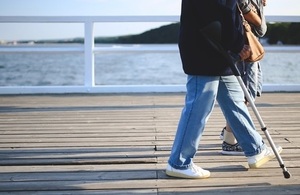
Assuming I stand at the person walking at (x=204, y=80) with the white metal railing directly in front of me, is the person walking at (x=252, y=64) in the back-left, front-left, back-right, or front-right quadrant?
front-right

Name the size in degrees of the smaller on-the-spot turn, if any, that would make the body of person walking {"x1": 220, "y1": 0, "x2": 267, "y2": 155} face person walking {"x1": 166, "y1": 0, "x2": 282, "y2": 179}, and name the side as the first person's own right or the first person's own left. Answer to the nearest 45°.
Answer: approximately 135° to the first person's own right

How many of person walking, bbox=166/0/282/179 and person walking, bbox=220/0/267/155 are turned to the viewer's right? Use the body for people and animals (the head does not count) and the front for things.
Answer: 2

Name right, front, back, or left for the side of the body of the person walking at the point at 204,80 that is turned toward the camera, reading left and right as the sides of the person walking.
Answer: right

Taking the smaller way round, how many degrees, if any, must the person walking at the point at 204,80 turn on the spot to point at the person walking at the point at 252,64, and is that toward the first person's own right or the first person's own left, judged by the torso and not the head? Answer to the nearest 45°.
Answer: approximately 45° to the first person's own left

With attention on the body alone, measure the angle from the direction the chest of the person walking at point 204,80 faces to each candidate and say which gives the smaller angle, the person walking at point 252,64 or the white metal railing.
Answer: the person walking

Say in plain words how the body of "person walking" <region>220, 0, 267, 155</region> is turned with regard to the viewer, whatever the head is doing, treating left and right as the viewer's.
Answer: facing to the right of the viewer

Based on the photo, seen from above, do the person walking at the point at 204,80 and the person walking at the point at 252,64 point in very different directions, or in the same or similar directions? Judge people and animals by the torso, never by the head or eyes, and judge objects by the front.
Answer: same or similar directions
